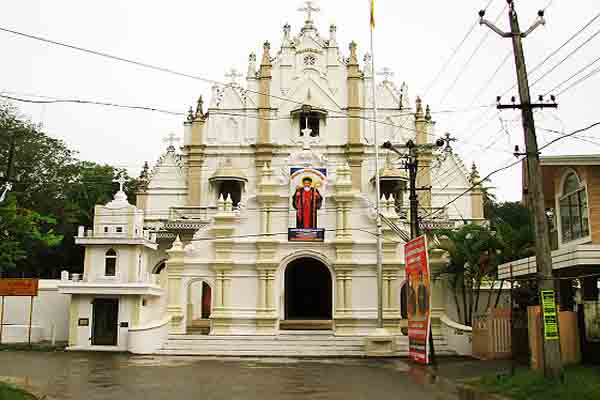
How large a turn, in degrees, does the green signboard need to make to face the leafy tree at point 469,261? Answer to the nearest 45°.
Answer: approximately 180°

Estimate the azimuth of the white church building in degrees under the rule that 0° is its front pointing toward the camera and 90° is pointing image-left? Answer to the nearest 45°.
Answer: approximately 0°

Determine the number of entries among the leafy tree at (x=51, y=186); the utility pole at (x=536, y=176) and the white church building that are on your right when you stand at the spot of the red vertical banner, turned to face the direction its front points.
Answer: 2

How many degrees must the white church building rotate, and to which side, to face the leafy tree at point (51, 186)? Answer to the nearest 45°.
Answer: approximately 135° to its right

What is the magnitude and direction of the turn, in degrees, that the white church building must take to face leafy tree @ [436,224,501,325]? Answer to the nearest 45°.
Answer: approximately 90° to its left

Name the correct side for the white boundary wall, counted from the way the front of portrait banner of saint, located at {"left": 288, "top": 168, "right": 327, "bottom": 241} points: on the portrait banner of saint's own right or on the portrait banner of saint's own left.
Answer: on the portrait banner of saint's own right

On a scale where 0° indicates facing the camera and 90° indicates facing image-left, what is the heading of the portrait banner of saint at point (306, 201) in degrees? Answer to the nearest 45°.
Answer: approximately 0°
